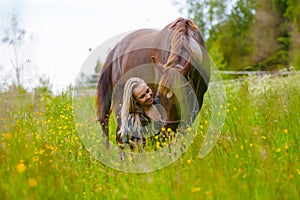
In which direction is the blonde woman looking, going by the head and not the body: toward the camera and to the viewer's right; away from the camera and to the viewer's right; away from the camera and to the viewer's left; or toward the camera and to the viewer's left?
toward the camera and to the viewer's right

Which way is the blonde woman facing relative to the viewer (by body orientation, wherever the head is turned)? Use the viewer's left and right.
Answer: facing the viewer and to the right of the viewer
